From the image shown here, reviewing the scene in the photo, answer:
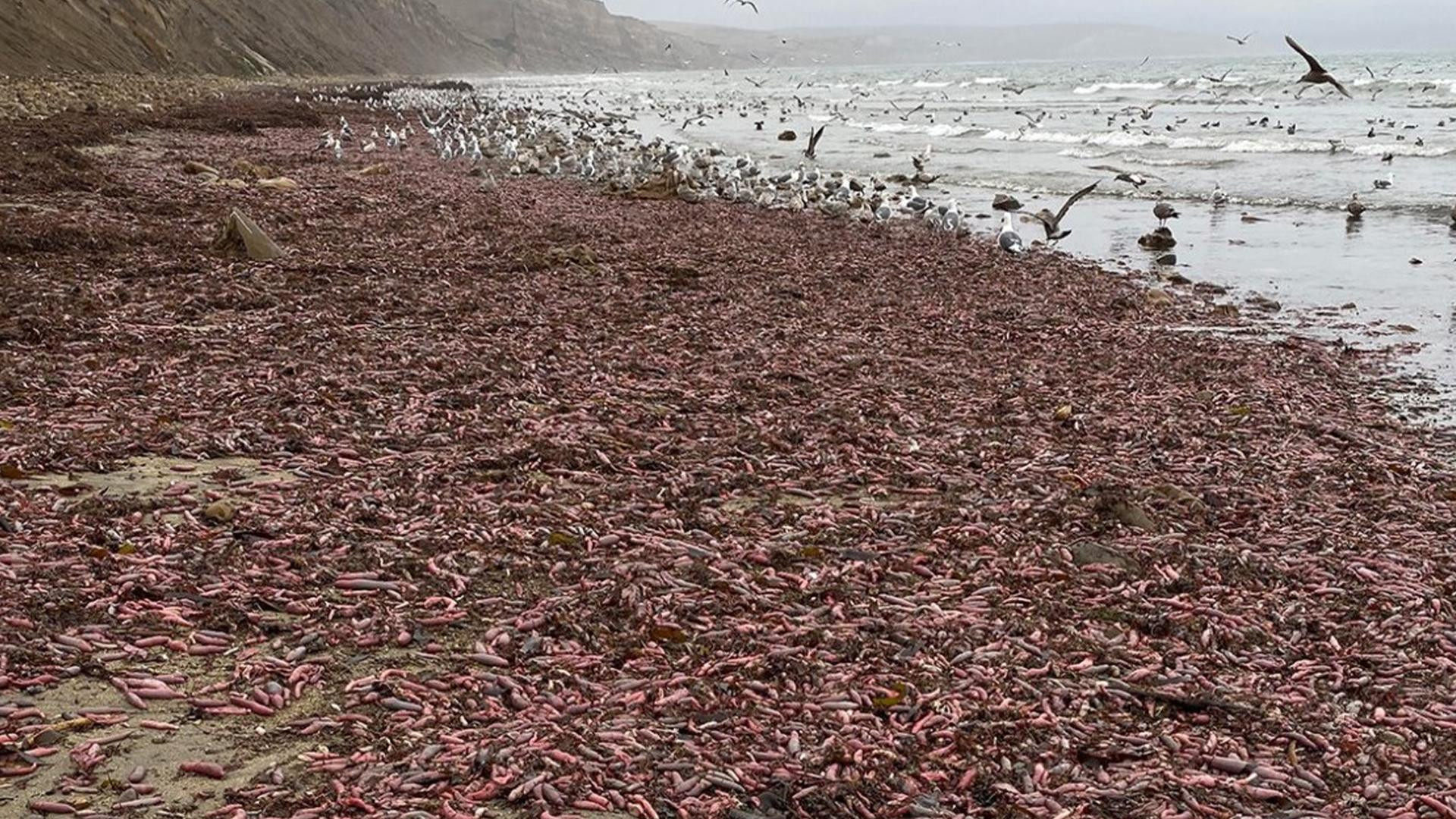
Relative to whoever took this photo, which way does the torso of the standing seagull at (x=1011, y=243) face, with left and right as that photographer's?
facing away from the viewer and to the left of the viewer

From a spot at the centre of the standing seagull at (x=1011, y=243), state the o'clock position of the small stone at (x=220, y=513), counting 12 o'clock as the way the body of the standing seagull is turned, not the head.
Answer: The small stone is roughly at 8 o'clock from the standing seagull.

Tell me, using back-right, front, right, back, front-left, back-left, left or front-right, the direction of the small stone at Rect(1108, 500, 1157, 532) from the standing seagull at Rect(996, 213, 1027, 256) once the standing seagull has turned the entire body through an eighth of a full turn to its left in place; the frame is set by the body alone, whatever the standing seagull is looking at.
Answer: left

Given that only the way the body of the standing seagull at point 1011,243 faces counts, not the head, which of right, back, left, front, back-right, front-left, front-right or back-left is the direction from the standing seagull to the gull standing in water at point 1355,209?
right

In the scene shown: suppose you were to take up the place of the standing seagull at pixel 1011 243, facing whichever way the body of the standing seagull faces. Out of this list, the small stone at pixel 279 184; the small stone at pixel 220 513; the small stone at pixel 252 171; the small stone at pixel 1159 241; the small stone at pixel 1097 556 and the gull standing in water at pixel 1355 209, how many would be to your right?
2

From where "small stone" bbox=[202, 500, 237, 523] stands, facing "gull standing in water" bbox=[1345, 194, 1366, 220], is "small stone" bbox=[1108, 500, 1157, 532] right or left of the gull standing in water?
right

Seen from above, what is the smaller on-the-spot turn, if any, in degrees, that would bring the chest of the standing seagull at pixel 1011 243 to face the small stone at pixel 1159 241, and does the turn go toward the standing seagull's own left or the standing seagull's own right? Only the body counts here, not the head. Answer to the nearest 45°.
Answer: approximately 90° to the standing seagull's own right
